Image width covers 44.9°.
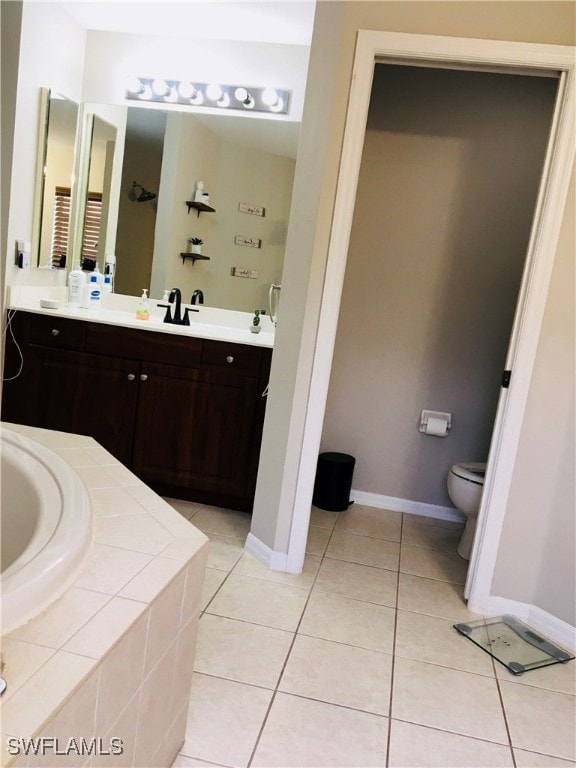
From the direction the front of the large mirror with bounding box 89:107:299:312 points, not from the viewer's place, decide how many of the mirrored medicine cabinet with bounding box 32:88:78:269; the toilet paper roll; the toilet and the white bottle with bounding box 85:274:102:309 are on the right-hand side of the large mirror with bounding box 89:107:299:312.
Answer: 2

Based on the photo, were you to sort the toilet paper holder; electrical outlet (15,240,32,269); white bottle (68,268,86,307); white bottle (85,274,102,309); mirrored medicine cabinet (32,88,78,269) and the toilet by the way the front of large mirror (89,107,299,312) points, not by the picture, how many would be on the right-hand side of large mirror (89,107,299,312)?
4

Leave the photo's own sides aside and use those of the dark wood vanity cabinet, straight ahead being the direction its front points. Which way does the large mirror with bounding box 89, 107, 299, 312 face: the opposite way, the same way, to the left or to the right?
the same way

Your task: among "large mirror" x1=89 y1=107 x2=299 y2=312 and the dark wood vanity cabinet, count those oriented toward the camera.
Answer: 2

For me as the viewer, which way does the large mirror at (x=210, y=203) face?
facing the viewer

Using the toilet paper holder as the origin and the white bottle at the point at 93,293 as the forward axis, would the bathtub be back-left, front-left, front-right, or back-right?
front-left

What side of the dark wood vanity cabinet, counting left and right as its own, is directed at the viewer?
front

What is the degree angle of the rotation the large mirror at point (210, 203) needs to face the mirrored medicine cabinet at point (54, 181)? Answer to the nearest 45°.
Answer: approximately 90° to its right

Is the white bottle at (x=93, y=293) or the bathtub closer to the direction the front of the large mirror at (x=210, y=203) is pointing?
the bathtub
